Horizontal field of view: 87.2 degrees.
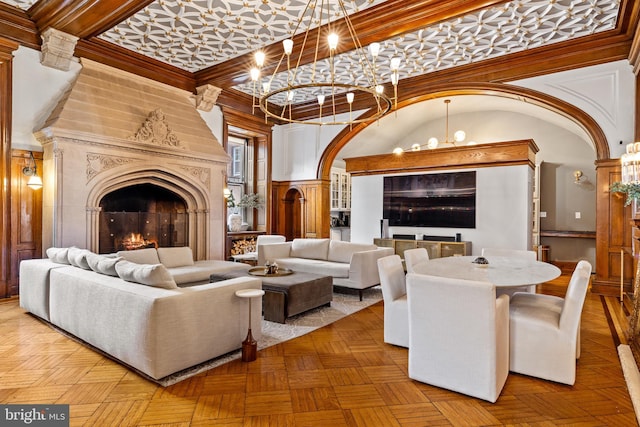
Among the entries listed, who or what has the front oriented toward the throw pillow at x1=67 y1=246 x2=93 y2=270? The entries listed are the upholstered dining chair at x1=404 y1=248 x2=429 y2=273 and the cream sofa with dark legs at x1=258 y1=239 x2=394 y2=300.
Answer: the cream sofa with dark legs

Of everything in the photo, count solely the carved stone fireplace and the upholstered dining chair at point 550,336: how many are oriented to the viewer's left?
1

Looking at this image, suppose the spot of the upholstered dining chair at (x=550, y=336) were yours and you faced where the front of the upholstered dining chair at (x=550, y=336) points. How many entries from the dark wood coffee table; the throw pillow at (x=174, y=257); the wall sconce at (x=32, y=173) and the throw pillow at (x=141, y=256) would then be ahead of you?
4

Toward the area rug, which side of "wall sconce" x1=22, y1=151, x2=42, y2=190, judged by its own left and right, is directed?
front

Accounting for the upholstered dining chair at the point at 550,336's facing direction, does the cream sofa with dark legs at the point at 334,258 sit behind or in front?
in front

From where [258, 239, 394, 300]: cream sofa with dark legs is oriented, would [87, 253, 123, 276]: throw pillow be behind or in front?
in front

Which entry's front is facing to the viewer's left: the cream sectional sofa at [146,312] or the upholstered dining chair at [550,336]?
the upholstered dining chair

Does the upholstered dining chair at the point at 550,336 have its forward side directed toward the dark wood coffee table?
yes

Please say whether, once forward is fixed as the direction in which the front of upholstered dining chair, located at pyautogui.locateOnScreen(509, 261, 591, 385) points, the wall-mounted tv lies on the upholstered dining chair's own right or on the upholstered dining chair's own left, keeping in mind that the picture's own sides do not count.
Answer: on the upholstered dining chair's own right

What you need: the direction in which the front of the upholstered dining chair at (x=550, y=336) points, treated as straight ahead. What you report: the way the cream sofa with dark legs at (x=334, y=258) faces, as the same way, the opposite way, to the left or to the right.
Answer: to the left

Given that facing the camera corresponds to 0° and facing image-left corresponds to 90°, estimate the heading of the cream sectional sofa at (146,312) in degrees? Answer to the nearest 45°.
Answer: approximately 225°

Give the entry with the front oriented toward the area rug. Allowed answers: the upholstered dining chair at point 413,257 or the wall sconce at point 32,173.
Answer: the wall sconce

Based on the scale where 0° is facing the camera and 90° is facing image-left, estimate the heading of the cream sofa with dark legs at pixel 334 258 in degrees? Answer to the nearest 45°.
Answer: approximately 45°

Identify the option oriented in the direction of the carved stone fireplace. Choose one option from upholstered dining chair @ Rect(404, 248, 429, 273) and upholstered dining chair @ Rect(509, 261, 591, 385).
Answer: upholstered dining chair @ Rect(509, 261, 591, 385)

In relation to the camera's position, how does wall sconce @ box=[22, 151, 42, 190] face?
facing the viewer and to the right of the viewer
